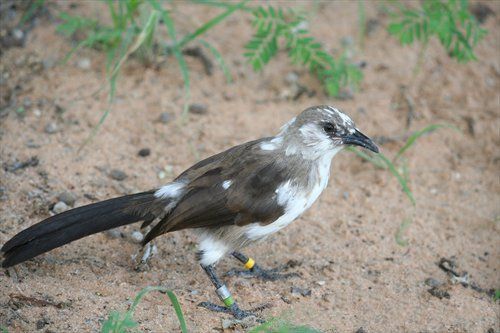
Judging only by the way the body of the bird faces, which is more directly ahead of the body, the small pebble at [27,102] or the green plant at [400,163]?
the green plant

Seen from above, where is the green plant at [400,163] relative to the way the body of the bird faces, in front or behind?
in front

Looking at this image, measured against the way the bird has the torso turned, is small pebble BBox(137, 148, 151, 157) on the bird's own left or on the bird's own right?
on the bird's own left

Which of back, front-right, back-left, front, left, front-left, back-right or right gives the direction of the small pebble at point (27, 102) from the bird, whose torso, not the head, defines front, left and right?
back-left

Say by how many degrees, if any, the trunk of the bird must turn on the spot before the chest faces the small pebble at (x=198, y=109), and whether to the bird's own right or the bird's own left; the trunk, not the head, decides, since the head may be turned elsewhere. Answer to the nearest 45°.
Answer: approximately 90° to the bird's own left

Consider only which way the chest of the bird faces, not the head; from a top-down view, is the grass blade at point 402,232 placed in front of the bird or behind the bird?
in front

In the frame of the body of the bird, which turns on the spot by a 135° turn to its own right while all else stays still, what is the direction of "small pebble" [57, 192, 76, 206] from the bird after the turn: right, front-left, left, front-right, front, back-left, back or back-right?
right

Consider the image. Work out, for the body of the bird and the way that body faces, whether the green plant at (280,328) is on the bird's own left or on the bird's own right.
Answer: on the bird's own right

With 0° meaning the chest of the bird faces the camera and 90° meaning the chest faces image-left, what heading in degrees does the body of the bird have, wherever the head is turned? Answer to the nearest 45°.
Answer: approximately 270°

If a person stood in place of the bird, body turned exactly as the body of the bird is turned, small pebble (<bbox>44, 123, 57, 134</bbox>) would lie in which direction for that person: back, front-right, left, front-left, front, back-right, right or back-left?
back-left

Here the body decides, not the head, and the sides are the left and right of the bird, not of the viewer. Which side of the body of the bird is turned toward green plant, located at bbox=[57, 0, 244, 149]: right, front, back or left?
left

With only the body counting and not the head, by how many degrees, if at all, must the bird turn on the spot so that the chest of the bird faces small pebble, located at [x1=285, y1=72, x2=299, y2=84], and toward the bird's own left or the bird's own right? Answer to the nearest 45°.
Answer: approximately 90° to the bird's own left

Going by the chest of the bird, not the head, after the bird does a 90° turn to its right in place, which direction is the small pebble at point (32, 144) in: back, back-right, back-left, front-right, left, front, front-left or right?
back-right

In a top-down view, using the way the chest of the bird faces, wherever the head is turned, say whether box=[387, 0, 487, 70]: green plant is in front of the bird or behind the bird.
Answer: in front
